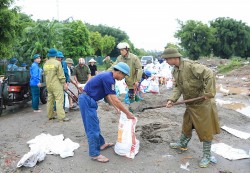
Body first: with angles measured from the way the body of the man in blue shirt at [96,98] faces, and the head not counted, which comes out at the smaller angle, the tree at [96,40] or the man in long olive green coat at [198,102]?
the man in long olive green coat

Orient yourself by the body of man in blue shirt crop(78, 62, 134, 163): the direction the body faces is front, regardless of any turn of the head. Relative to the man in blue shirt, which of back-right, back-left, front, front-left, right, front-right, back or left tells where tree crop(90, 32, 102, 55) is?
left

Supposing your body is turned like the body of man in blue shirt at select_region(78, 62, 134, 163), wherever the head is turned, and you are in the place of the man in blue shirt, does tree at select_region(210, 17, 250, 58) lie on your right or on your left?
on your left

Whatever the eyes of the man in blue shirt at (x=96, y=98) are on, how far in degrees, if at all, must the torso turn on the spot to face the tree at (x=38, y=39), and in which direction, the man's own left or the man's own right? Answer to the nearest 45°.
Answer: approximately 90° to the man's own left

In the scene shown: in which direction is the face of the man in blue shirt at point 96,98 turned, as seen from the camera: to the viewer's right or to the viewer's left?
to the viewer's right

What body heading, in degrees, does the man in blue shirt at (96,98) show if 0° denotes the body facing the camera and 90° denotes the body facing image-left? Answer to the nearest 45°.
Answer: approximately 270°

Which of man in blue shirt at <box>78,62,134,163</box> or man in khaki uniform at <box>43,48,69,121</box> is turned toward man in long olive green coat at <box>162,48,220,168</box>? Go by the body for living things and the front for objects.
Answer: the man in blue shirt
